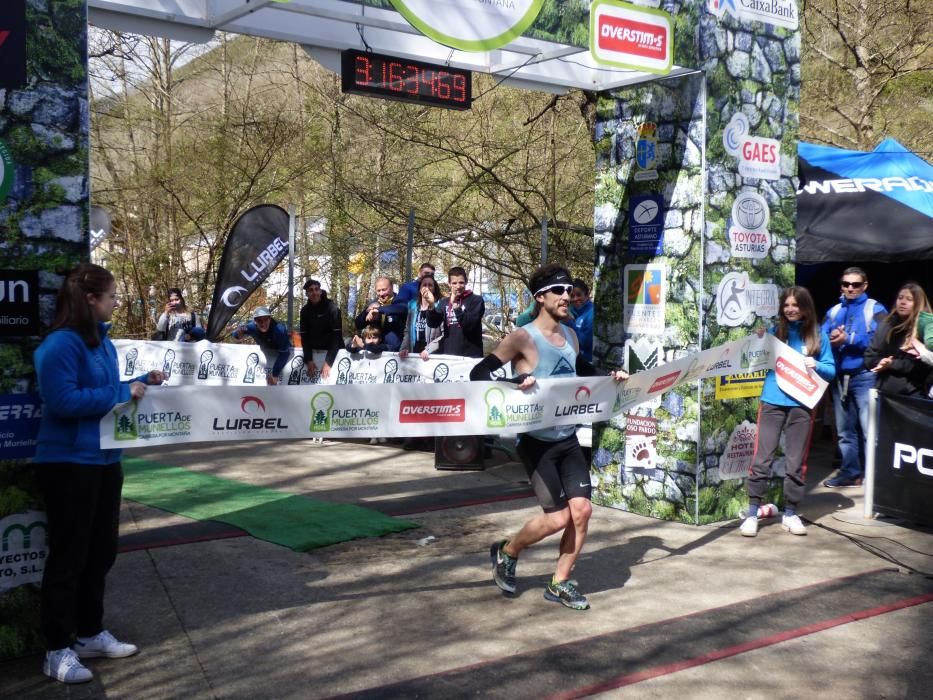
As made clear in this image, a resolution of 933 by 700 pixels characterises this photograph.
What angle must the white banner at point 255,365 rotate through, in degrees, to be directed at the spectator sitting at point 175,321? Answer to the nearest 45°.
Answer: approximately 135° to its right

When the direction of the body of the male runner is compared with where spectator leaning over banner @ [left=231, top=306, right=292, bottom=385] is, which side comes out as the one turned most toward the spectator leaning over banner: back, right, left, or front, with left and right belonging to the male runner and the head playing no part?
back

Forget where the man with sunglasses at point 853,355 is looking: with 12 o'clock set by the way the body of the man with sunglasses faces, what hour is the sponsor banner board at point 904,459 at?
The sponsor banner board is roughly at 10 o'clock from the man with sunglasses.

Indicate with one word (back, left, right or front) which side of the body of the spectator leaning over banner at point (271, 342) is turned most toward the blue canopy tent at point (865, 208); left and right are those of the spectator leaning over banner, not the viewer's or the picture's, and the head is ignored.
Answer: left

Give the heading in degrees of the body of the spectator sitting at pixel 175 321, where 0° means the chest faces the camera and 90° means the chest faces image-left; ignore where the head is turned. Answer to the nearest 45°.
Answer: approximately 0°

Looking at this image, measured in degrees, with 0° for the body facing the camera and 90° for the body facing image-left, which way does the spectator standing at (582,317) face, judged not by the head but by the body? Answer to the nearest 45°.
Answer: approximately 45°

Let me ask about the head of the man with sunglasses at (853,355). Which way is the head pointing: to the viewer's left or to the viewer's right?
to the viewer's left

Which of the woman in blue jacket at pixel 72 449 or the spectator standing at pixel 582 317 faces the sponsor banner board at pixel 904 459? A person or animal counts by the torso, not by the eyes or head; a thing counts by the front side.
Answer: the woman in blue jacket

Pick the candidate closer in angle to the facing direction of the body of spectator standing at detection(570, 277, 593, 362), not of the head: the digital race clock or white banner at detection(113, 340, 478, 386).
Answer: the digital race clock

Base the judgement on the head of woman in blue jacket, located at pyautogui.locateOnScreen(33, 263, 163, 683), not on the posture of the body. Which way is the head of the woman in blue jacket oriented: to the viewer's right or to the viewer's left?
to the viewer's right

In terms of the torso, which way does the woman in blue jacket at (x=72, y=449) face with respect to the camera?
to the viewer's right

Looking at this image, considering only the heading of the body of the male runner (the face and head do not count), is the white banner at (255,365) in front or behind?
behind
